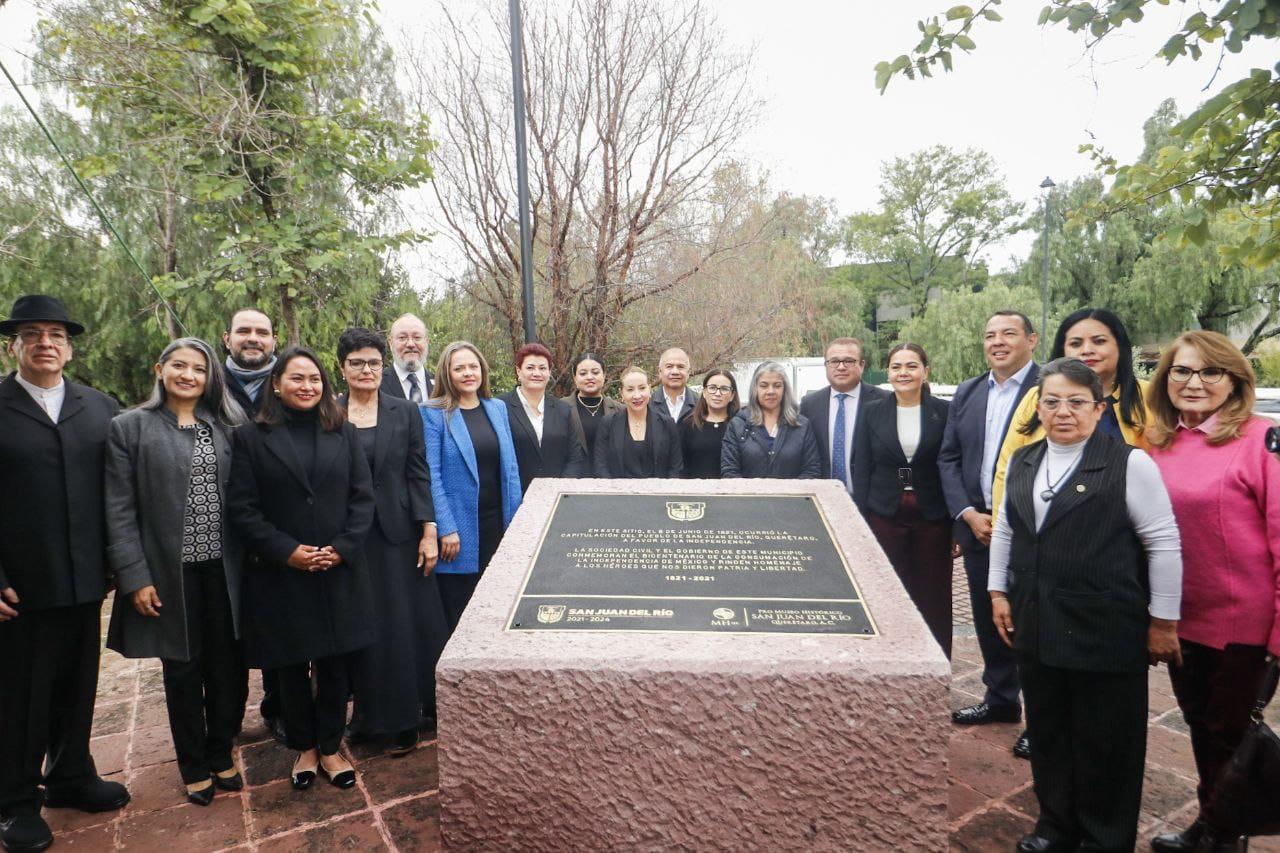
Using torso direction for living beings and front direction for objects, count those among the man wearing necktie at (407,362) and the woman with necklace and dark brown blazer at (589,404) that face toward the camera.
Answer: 2

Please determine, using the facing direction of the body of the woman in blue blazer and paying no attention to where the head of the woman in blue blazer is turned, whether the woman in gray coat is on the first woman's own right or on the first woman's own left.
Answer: on the first woman's own right

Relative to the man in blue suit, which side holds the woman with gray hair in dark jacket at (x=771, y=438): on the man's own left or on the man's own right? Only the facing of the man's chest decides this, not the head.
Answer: on the man's own right

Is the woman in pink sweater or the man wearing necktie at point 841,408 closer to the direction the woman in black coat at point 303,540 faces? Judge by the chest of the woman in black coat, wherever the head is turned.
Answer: the woman in pink sweater

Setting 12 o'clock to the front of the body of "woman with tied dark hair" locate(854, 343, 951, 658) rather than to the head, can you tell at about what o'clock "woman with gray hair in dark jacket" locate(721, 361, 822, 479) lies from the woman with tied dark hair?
The woman with gray hair in dark jacket is roughly at 3 o'clock from the woman with tied dark hair.

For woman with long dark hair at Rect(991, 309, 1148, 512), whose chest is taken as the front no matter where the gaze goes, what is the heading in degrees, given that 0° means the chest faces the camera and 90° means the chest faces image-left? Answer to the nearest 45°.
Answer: approximately 45°

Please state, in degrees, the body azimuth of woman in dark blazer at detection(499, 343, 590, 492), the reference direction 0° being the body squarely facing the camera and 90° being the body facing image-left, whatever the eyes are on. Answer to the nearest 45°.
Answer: approximately 0°

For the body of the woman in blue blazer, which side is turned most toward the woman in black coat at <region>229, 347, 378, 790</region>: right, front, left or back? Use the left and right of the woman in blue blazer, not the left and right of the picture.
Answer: right
